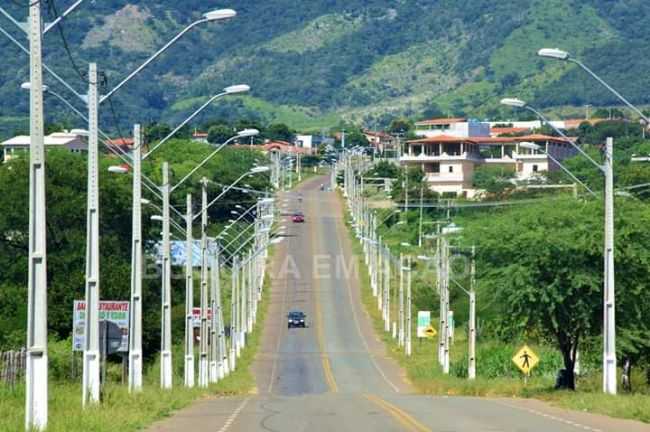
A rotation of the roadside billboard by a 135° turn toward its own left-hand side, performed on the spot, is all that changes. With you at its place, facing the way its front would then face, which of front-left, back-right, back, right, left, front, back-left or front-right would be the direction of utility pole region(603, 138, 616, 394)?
front-right

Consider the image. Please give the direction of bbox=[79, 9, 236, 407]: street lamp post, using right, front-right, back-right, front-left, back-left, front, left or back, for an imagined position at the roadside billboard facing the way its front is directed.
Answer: front

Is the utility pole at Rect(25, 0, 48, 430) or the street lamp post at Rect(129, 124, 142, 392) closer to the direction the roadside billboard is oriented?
the utility pole

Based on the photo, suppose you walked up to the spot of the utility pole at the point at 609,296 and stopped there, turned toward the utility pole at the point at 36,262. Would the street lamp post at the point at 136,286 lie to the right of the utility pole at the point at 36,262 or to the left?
right

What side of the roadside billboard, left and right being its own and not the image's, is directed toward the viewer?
front

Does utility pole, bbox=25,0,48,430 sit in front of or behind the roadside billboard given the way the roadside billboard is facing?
in front
